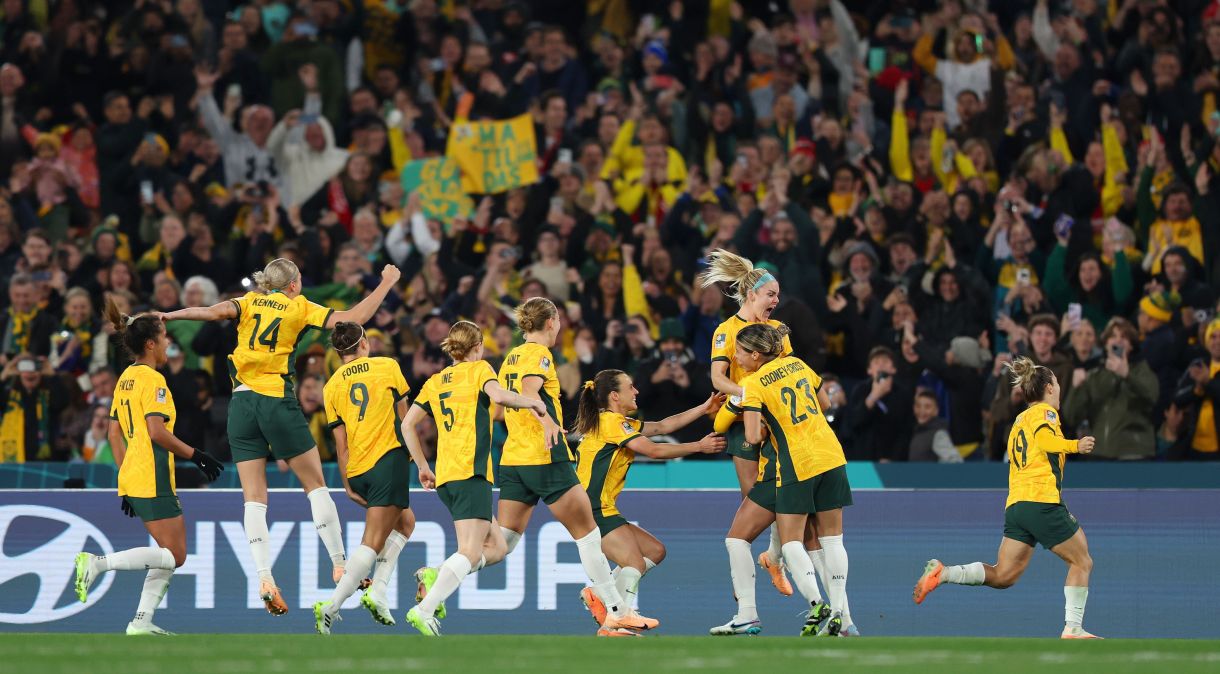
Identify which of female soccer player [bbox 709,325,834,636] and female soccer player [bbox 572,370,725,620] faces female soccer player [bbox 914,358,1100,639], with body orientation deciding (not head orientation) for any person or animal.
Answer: female soccer player [bbox 572,370,725,620]

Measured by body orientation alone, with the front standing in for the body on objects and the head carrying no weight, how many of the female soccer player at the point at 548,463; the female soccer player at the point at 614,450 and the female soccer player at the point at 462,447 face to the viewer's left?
0

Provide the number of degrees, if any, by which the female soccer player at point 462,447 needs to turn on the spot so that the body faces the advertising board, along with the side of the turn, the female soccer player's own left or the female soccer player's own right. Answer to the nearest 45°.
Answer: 0° — they already face it

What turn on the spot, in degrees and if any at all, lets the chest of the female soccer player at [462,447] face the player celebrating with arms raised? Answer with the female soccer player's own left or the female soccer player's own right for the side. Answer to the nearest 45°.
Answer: approximately 90° to the female soccer player's own left

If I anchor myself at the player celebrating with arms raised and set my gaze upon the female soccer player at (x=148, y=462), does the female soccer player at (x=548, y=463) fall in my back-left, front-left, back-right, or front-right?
back-left

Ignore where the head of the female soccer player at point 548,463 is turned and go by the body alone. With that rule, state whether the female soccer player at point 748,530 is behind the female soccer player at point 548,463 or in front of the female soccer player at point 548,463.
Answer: in front

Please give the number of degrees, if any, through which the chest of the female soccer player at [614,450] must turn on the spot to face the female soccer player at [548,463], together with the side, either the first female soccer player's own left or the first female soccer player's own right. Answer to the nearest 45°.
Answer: approximately 135° to the first female soccer player's own right

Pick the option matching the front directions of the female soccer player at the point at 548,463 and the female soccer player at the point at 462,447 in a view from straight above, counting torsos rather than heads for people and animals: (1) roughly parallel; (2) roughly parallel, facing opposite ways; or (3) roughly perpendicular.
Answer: roughly parallel

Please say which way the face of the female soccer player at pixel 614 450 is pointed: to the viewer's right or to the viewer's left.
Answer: to the viewer's right

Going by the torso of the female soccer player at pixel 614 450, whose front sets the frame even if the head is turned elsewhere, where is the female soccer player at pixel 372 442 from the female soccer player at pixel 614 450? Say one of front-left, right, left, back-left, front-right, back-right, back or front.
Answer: back

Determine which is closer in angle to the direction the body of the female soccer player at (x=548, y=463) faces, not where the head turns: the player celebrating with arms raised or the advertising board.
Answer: the advertising board

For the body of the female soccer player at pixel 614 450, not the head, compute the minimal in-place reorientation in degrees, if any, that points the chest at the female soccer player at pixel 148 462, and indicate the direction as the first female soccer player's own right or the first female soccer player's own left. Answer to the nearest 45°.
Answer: approximately 180°

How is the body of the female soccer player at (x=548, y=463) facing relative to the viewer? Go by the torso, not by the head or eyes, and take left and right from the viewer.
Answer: facing away from the viewer and to the right of the viewer

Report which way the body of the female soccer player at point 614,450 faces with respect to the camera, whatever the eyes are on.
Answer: to the viewer's right
